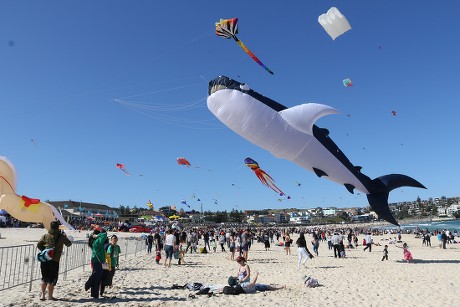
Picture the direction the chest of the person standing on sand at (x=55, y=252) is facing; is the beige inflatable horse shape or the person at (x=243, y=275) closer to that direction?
the beige inflatable horse shape

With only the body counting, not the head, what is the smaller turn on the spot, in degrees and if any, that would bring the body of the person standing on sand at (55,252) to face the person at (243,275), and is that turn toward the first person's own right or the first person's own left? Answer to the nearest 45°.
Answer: approximately 90° to the first person's own right

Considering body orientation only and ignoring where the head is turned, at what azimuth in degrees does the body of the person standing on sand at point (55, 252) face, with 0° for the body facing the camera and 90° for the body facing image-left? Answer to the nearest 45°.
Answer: approximately 180°

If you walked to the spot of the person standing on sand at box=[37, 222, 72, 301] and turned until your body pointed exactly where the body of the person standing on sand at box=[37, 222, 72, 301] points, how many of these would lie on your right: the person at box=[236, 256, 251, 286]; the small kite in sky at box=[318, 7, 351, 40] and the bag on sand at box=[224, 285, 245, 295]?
3

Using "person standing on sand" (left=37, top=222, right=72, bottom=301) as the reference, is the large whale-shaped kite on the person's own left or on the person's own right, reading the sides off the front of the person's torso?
on the person's own right

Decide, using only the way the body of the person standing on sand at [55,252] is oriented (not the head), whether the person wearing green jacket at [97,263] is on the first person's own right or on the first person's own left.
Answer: on the first person's own right

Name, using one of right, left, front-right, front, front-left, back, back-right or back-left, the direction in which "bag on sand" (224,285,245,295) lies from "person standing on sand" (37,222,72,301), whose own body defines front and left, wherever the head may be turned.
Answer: right

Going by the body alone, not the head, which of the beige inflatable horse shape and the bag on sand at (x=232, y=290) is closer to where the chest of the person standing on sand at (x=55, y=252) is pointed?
the beige inflatable horse shape
